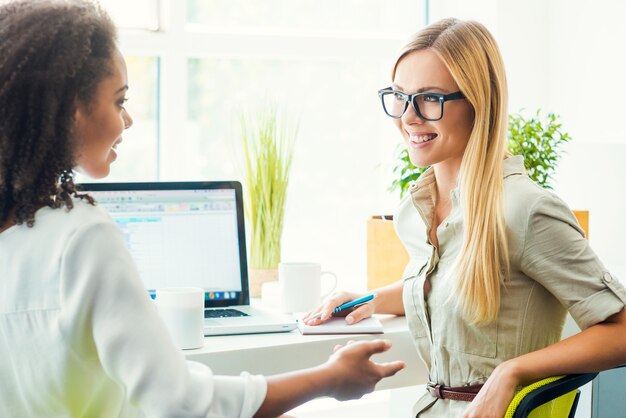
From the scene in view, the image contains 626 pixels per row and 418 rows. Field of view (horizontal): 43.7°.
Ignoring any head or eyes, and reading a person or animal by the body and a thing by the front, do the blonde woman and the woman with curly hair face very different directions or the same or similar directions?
very different directions

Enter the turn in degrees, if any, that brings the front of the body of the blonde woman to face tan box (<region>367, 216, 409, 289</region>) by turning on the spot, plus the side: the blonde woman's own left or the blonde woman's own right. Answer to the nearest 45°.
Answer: approximately 135° to the blonde woman's own right

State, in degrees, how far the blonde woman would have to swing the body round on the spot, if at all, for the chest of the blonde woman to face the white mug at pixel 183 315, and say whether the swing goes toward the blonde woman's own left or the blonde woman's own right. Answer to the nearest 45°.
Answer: approximately 45° to the blonde woman's own right

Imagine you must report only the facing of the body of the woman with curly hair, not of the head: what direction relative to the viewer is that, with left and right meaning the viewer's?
facing away from the viewer and to the right of the viewer

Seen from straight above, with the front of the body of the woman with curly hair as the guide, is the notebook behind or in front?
in front

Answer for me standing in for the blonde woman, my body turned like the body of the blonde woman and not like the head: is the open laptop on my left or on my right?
on my right

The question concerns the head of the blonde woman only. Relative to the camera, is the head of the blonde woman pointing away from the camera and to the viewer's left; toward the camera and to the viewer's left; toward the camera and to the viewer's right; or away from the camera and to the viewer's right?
toward the camera and to the viewer's left

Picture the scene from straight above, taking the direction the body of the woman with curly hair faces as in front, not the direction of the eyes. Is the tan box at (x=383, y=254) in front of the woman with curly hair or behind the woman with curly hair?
in front

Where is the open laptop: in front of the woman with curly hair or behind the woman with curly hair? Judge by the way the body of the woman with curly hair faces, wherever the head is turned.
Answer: in front
